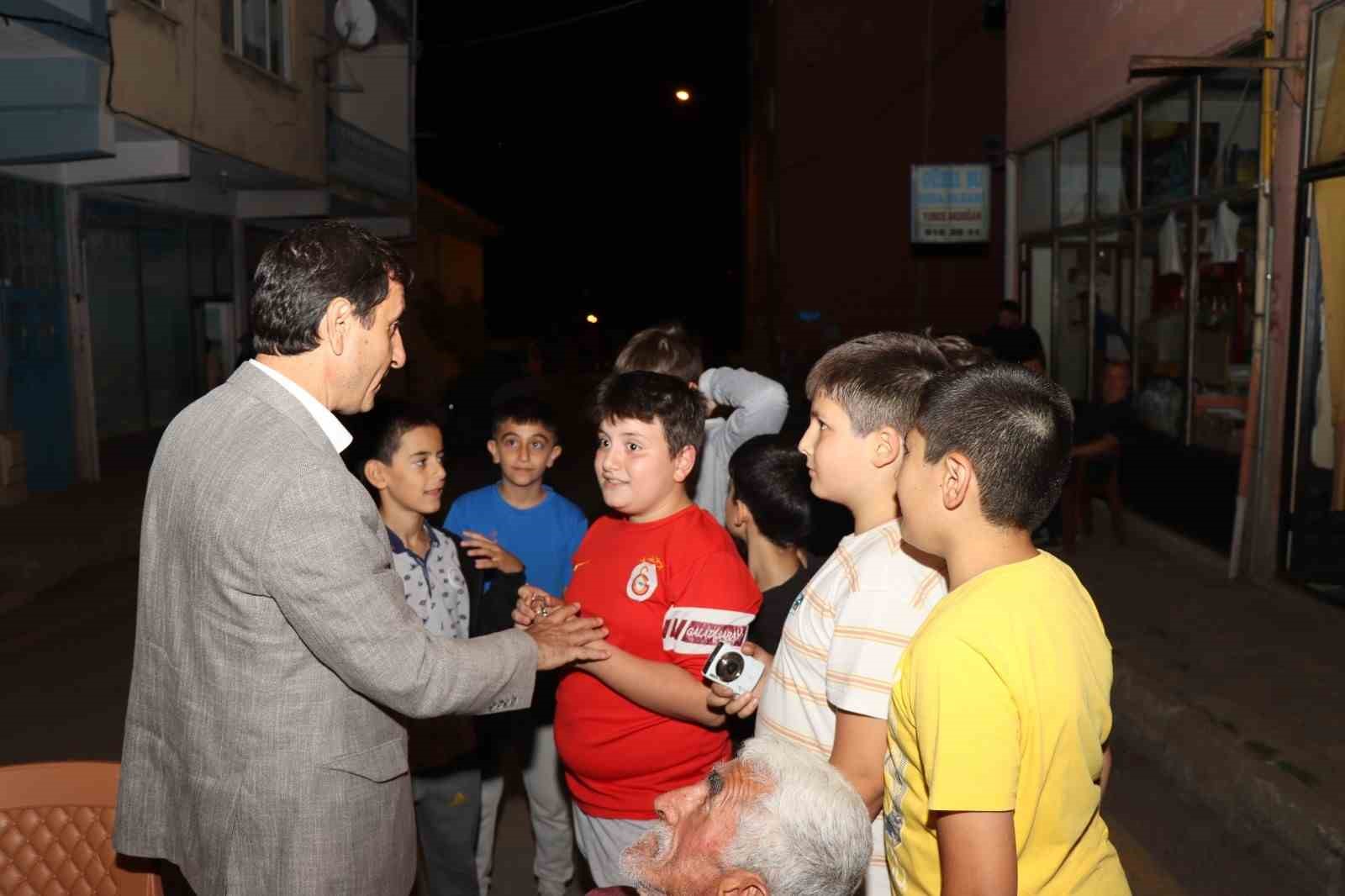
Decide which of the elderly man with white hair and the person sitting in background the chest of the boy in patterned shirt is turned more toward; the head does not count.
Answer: the elderly man with white hair

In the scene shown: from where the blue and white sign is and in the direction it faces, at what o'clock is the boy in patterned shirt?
The boy in patterned shirt is roughly at 12 o'clock from the blue and white sign.

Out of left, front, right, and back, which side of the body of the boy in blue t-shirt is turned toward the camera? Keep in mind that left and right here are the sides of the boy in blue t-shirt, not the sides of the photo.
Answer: front

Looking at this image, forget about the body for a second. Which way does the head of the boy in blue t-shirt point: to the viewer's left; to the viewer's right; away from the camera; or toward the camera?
toward the camera

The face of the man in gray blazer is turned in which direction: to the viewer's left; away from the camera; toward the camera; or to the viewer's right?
to the viewer's right

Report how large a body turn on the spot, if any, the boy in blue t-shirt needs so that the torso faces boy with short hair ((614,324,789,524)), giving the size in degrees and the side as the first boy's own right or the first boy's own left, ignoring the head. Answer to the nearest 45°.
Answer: approximately 135° to the first boy's own left

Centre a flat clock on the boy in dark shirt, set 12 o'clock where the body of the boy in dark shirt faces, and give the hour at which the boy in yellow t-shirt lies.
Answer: The boy in yellow t-shirt is roughly at 7 o'clock from the boy in dark shirt.

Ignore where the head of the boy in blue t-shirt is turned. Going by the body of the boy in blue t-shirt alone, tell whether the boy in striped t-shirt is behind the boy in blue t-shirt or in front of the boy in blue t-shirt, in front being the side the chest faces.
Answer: in front

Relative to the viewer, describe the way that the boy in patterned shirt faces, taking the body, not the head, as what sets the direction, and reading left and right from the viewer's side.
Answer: facing the viewer and to the right of the viewer

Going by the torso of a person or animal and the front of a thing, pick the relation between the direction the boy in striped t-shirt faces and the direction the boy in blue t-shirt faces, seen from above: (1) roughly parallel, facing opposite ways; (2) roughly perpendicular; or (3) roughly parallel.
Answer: roughly perpendicular

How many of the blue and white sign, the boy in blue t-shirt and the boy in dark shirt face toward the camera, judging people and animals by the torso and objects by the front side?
2

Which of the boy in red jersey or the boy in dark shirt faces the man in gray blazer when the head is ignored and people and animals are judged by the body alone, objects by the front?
the boy in red jersey

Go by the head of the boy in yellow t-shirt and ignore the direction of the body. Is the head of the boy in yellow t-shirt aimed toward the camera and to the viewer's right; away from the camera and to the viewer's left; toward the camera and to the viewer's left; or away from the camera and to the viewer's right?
away from the camera and to the viewer's left

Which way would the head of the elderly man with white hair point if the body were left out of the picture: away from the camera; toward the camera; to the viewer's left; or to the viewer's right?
to the viewer's left

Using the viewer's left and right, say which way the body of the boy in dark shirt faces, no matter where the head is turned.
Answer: facing away from the viewer and to the left of the viewer

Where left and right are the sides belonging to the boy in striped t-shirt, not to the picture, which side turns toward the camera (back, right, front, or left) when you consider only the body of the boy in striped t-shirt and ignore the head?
left
